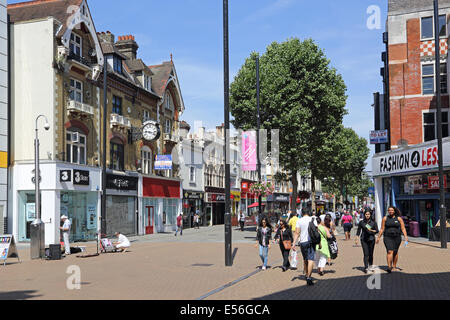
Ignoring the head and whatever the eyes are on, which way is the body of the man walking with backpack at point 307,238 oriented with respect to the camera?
away from the camera

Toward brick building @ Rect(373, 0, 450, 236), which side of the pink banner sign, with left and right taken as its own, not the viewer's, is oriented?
left

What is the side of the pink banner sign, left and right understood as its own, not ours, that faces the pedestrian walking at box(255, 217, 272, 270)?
front

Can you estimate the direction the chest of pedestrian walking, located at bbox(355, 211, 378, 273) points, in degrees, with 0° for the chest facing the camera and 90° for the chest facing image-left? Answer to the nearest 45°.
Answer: approximately 0°

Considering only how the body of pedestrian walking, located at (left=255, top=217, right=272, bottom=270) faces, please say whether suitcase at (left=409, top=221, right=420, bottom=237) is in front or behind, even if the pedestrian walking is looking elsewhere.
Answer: behind

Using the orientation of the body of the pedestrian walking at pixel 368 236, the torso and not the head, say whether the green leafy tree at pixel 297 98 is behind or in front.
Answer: behind

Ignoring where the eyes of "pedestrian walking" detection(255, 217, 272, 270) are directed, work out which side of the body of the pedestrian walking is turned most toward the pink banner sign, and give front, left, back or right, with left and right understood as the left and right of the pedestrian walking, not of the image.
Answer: back

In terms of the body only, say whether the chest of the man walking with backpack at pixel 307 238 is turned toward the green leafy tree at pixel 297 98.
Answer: yes

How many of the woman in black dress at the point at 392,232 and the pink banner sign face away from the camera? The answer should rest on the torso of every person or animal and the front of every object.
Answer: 0

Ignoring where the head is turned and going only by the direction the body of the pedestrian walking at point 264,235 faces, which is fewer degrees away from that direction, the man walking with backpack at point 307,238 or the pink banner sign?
the man walking with backpack
